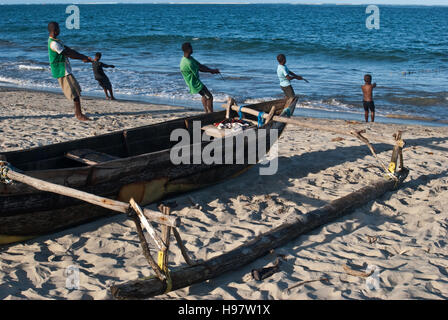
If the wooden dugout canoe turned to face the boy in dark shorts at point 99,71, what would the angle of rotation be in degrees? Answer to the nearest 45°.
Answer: approximately 45° to its left

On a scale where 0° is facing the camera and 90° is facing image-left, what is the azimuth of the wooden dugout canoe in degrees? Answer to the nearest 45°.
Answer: approximately 225°

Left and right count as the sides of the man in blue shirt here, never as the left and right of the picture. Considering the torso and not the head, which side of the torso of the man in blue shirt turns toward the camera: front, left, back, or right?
right

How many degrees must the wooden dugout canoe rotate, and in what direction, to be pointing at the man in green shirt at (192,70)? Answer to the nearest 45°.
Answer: approximately 45° to its left

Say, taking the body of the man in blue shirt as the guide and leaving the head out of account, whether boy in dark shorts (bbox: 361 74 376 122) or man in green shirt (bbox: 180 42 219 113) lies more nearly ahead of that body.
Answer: the boy in dark shorts

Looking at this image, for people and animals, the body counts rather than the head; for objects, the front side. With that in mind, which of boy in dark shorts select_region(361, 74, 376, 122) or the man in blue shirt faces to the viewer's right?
the man in blue shirt

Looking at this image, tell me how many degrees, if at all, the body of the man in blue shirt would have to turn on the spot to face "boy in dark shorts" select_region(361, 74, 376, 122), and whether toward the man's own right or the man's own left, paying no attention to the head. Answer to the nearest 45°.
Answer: approximately 45° to the man's own left

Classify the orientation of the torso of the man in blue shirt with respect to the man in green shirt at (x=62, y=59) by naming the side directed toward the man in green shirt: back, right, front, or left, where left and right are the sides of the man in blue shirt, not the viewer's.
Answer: back
